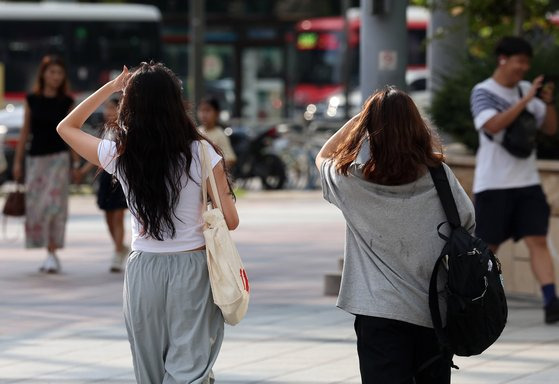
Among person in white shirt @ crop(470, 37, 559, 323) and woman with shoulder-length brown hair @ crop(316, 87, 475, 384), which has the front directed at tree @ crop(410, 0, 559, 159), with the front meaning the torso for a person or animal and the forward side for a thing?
the woman with shoulder-length brown hair

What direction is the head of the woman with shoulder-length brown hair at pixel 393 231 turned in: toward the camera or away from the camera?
away from the camera

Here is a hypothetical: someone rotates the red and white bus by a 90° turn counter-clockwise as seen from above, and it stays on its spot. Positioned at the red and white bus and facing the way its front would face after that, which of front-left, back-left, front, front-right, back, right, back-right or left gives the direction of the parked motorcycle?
front-right

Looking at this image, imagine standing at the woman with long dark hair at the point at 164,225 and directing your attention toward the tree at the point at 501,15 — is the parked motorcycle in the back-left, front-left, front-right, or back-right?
front-left

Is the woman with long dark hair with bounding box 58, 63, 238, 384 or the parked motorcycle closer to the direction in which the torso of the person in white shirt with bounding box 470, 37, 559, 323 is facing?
the woman with long dark hair

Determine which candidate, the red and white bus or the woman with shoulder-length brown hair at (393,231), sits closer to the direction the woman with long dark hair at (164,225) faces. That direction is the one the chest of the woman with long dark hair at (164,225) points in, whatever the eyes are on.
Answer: the red and white bus

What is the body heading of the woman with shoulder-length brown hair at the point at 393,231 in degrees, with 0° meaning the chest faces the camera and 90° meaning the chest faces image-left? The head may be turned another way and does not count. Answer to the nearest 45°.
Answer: approximately 180°

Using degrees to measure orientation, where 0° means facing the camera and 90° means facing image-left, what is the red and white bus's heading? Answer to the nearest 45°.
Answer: approximately 45°

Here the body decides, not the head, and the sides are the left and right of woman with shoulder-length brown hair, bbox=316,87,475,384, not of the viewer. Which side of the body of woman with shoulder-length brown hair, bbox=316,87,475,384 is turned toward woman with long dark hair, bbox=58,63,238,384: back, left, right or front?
left

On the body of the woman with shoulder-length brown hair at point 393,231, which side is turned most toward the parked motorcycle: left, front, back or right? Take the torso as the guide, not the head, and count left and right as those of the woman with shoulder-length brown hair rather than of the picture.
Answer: front

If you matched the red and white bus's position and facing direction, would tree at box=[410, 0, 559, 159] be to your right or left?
on your left

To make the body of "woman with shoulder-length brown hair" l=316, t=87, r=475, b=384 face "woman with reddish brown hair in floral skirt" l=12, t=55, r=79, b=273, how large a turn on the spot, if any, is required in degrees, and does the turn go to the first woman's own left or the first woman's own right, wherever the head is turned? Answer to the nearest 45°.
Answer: approximately 45° to the first woman's own left

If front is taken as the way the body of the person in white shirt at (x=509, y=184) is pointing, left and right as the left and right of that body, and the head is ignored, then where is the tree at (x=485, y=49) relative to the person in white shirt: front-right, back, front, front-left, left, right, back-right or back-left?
back-left

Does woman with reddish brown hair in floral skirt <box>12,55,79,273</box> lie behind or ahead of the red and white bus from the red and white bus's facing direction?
ahead

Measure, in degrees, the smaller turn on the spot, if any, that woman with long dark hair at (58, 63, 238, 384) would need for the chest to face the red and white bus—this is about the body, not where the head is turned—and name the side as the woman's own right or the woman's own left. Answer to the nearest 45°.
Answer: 0° — they already face it

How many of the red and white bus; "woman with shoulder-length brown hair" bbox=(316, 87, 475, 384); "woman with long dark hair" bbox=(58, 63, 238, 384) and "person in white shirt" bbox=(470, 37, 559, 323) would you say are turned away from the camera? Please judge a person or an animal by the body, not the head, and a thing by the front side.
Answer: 2

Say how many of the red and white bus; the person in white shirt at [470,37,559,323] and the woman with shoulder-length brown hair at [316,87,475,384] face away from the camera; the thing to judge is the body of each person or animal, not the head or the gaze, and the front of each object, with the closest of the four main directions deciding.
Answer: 1

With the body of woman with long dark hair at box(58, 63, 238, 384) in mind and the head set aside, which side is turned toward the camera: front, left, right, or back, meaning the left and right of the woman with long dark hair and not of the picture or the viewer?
back

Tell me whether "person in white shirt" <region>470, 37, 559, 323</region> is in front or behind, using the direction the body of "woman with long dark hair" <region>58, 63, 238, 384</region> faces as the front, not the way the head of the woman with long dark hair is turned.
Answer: in front

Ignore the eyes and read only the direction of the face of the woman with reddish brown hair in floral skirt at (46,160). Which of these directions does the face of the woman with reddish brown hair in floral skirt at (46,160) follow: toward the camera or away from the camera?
toward the camera
